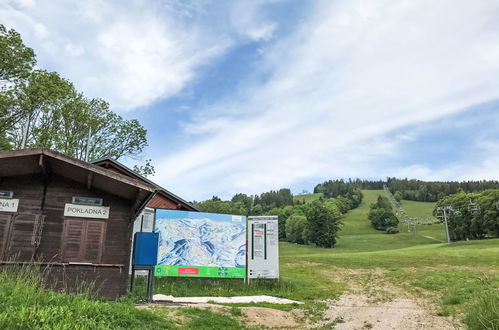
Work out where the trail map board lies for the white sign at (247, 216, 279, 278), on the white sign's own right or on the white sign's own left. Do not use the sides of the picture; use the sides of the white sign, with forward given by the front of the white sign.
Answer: on the white sign's own right

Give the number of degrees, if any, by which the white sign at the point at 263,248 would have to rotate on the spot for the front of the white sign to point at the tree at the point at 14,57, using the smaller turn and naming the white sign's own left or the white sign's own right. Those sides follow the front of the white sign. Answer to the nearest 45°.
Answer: approximately 90° to the white sign's own right

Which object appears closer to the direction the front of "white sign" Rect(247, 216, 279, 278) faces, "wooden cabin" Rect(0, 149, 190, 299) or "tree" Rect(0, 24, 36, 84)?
the wooden cabin

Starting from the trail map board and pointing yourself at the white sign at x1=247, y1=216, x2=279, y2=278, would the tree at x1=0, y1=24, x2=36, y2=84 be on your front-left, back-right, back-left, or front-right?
back-left

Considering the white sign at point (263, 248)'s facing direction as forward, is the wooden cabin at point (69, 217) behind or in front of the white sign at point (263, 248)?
in front

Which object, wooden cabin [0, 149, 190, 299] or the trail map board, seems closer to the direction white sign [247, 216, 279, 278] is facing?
the wooden cabin

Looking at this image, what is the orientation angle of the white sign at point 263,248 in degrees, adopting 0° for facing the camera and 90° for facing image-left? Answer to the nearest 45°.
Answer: approximately 0°
